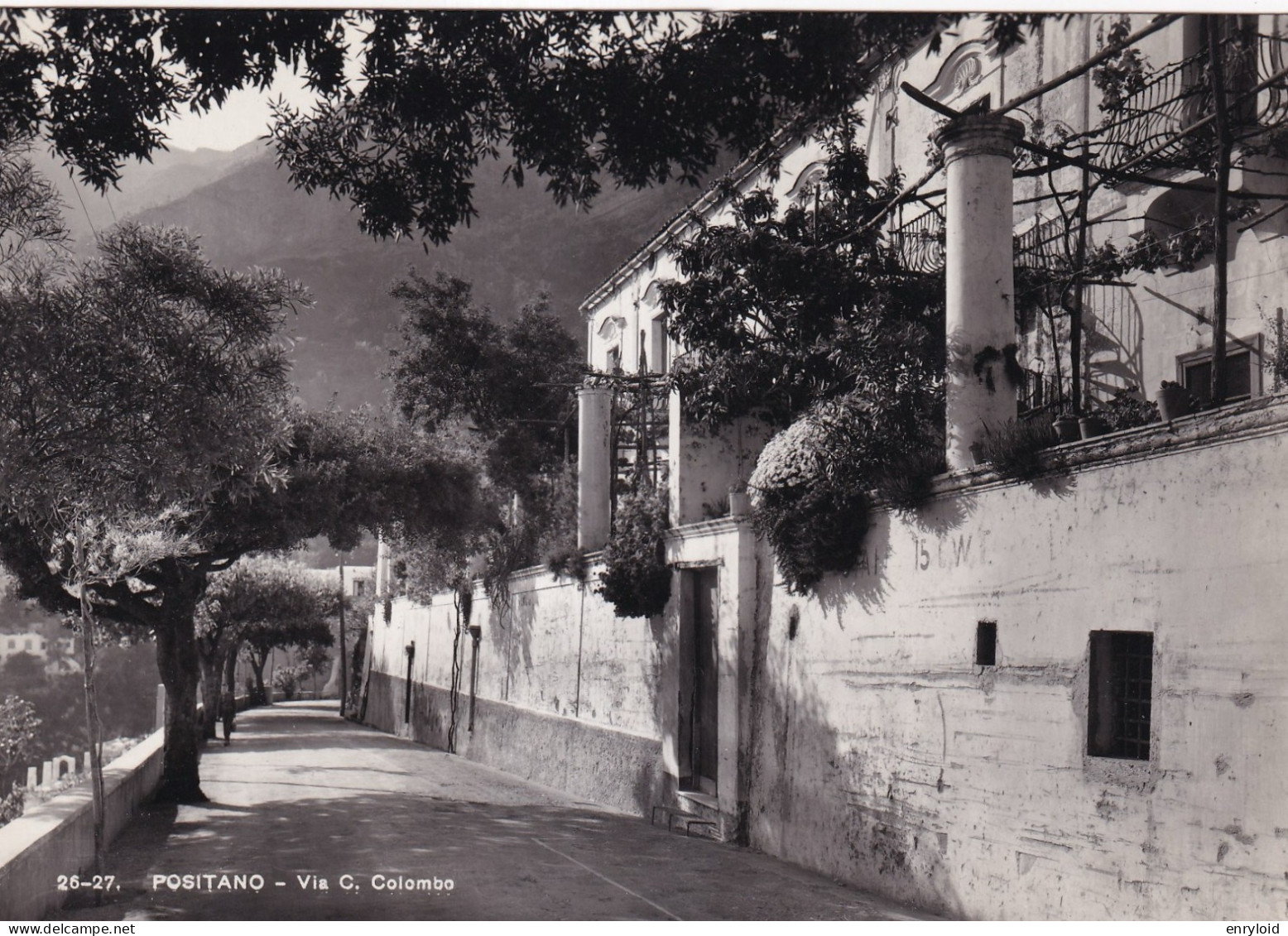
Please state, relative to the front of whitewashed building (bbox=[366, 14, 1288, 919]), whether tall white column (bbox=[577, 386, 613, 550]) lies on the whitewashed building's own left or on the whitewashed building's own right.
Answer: on the whitewashed building's own right

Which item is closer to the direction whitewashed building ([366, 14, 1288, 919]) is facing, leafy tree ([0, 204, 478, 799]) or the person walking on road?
the leafy tree

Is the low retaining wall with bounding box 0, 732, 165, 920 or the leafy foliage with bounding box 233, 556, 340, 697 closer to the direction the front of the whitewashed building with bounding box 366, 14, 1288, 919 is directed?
the low retaining wall

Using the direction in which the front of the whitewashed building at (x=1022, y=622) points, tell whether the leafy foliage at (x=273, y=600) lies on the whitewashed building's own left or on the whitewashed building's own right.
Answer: on the whitewashed building's own right

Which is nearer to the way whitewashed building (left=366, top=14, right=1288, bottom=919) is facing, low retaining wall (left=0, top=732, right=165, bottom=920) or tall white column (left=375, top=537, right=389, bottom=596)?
the low retaining wall

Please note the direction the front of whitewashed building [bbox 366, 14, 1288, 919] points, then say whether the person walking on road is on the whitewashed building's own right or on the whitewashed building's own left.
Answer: on the whitewashed building's own right

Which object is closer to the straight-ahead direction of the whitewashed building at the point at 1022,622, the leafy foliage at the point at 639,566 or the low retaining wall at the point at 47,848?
the low retaining wall
